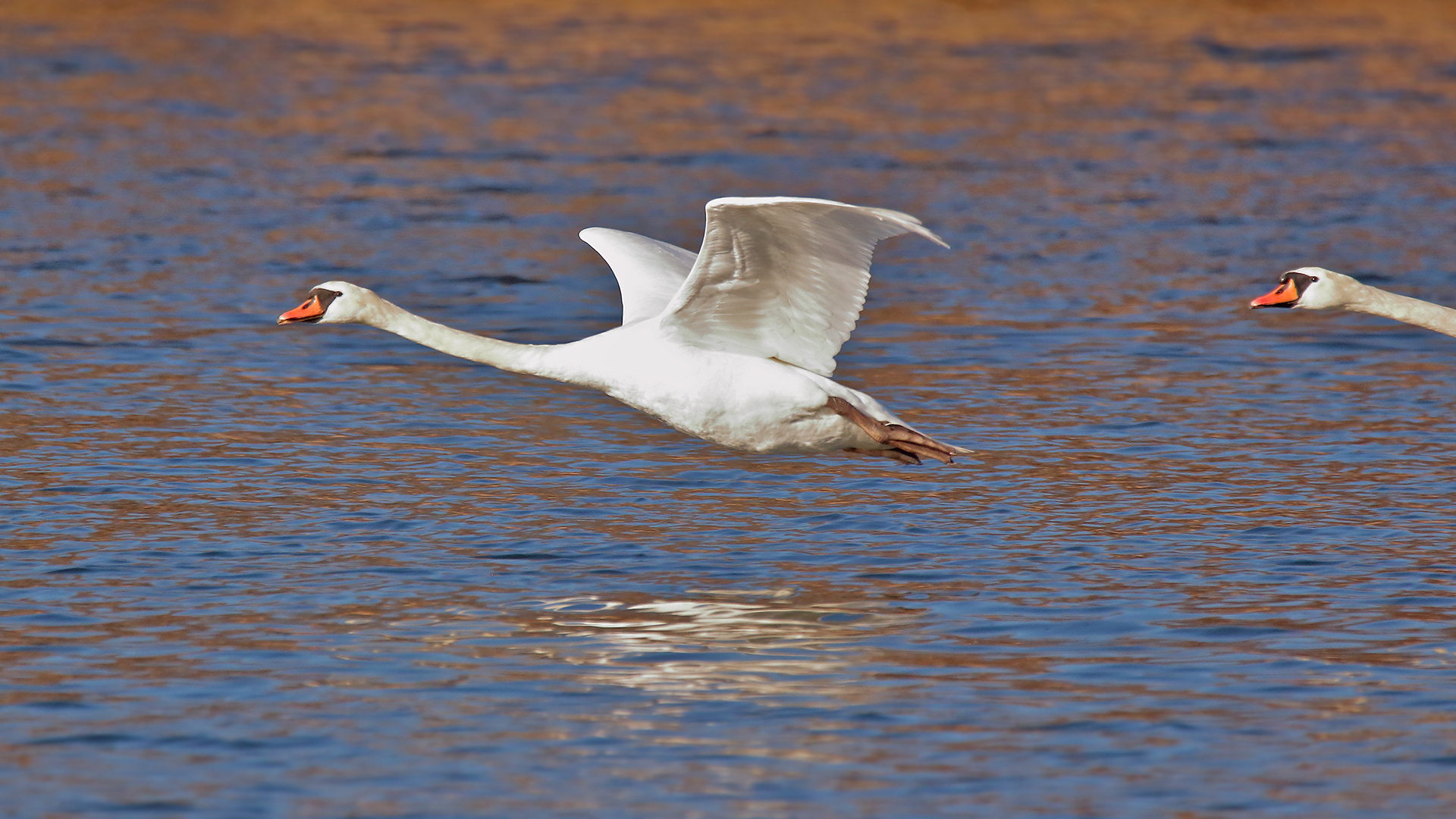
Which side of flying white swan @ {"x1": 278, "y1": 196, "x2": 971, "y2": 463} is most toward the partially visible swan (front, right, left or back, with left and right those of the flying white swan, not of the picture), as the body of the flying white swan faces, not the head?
back

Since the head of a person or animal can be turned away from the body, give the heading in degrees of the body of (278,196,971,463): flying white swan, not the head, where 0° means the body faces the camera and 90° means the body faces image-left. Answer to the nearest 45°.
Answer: approximately 90°
